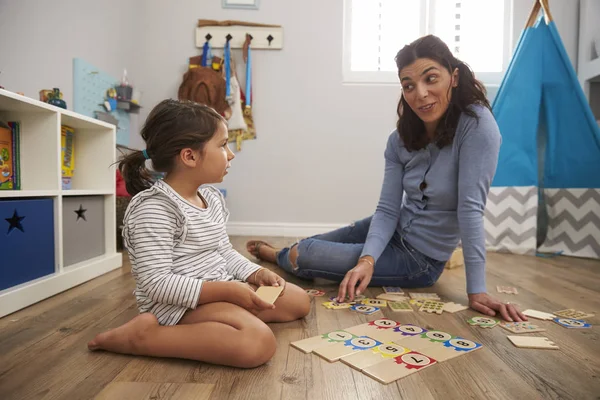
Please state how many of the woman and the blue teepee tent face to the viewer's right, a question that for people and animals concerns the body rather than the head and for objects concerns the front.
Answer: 0

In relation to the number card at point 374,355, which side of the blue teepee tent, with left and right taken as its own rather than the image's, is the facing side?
front

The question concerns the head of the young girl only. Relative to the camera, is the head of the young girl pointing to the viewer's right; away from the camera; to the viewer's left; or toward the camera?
to the viewer's right

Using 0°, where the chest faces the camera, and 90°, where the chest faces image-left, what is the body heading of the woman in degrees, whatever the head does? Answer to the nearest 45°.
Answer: approximately 45°

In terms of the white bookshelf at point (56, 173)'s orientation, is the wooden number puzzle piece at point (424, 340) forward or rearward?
forward

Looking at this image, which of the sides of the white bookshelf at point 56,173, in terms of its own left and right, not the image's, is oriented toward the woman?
front

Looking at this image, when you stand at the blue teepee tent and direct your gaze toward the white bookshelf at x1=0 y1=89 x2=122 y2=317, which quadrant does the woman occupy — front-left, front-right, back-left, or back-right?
front-left

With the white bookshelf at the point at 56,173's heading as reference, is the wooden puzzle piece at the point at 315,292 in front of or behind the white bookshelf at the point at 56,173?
in front

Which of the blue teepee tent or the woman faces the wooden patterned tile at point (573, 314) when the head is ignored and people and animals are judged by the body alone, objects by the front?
the blue teepee tent

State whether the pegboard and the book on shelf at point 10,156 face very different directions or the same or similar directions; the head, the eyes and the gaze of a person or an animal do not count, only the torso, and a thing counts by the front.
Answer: same or similar directions

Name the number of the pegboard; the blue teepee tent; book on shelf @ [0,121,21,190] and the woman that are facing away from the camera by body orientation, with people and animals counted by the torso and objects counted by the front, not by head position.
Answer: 0

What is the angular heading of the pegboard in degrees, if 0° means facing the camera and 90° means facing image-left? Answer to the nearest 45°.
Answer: approximately 315°

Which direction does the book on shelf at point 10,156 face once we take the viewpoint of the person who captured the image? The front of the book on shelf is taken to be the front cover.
facing the viewer and to the right of the viewer

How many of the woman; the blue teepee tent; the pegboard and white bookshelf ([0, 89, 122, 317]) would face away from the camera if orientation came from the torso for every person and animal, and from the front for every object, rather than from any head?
0

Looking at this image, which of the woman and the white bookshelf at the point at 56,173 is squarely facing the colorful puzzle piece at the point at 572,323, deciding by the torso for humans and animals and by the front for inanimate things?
the white bookshelf

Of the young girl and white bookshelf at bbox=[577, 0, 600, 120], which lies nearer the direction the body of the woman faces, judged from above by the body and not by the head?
the young girl
